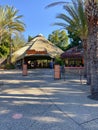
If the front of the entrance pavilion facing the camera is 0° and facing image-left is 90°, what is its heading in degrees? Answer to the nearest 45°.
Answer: approximately 0°

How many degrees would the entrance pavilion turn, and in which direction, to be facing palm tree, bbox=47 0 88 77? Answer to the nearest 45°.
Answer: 0° — it already faces it
